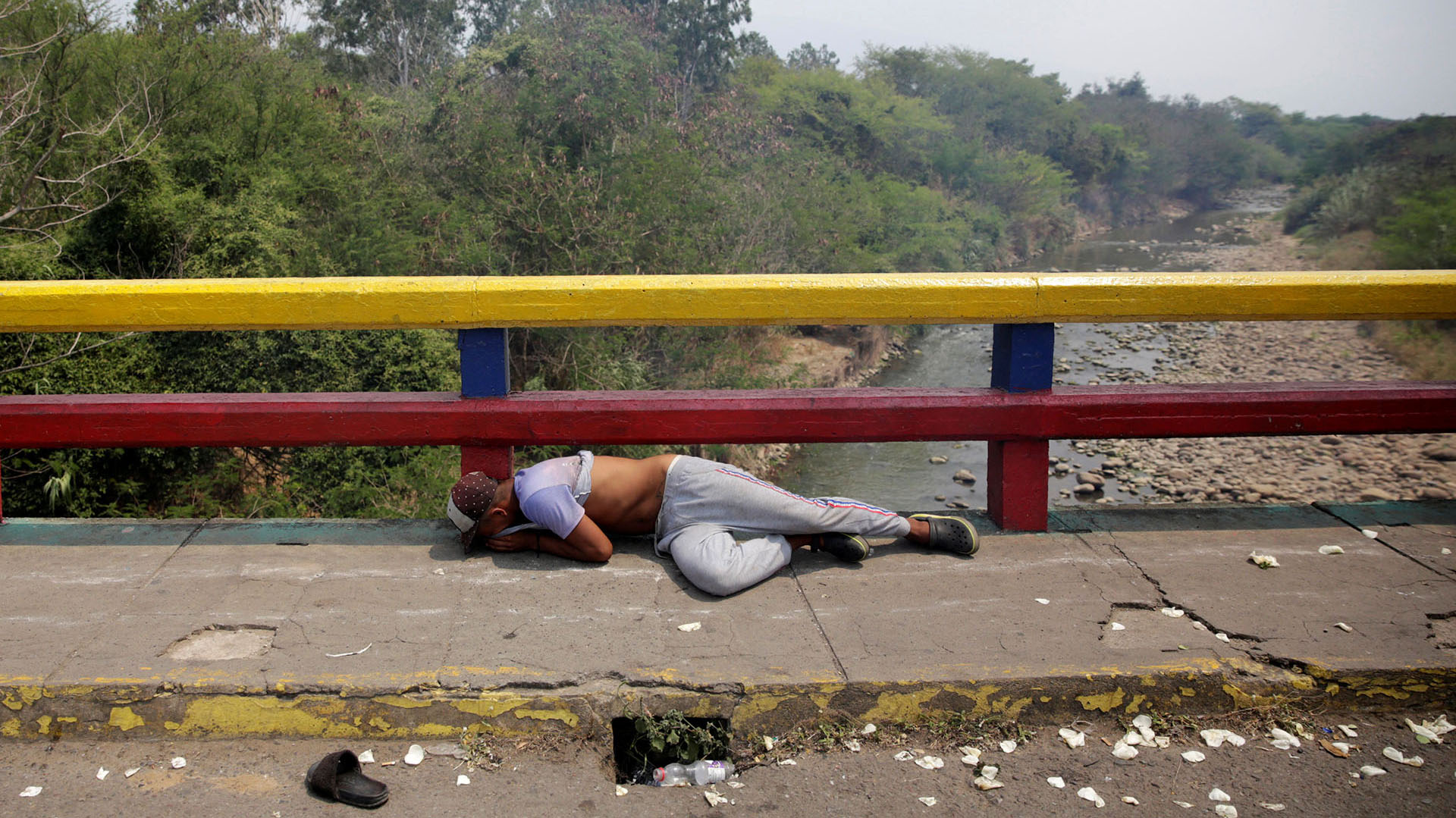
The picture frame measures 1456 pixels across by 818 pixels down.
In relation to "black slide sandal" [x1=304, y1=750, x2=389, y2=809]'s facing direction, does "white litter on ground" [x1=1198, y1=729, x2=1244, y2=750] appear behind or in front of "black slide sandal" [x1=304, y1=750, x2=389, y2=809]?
behind

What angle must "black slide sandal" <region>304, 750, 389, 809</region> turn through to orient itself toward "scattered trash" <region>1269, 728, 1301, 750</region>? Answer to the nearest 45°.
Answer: approximately 135° to its right

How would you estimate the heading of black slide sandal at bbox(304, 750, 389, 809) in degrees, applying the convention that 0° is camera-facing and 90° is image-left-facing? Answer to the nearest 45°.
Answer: approximately 135°

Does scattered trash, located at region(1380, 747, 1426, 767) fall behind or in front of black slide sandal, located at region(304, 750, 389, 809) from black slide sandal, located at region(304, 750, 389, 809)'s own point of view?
behind

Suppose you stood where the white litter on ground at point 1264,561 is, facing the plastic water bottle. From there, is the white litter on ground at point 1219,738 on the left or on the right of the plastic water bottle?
left

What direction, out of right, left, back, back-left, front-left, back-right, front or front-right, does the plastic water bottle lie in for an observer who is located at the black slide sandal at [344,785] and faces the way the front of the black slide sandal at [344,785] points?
back-right
